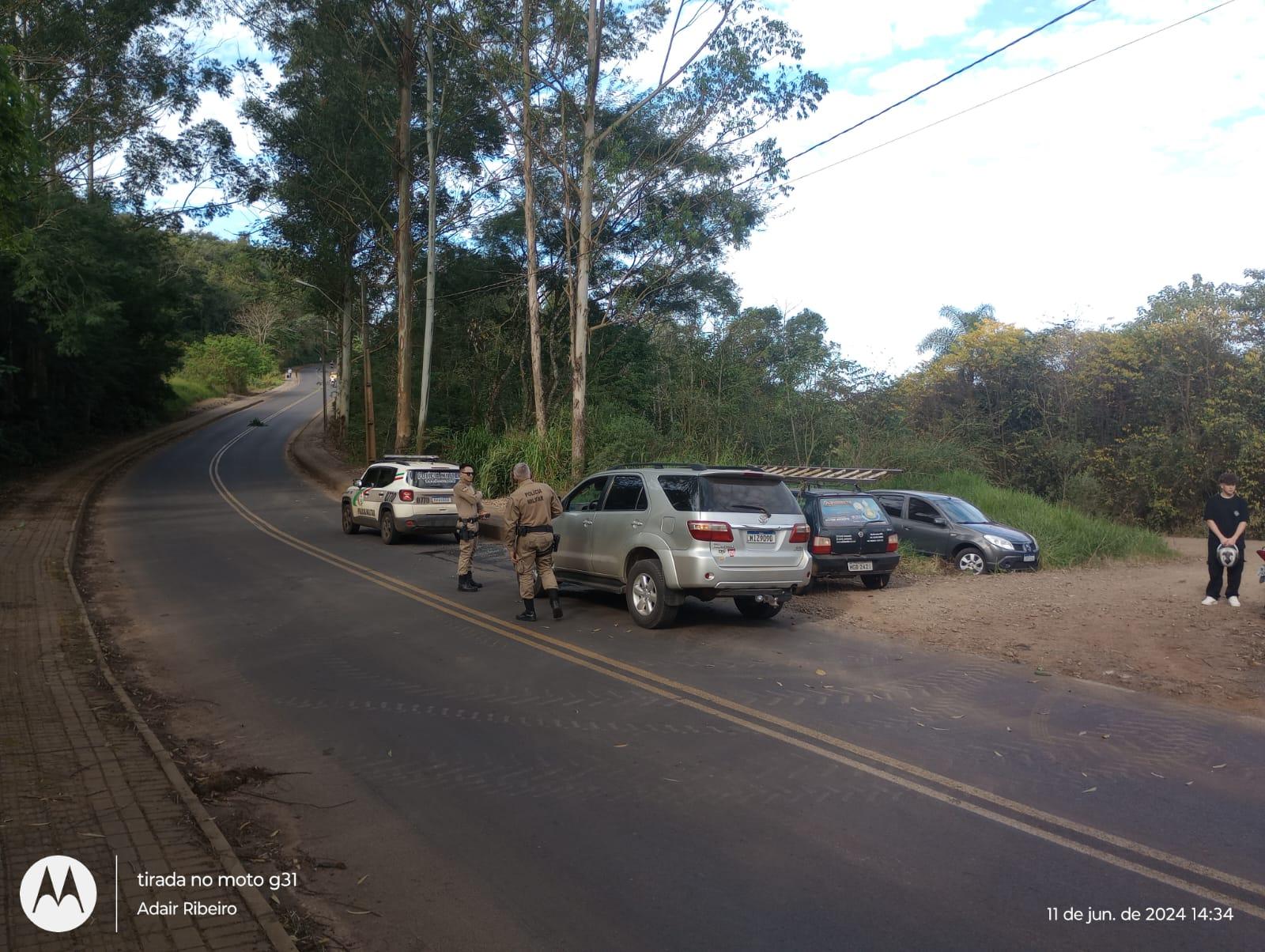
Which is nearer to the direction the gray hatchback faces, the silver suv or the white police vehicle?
the silver suv

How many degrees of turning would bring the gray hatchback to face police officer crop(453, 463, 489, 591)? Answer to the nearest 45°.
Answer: approximately 90° to its right

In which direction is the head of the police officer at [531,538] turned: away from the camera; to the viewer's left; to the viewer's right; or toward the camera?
away from the camera

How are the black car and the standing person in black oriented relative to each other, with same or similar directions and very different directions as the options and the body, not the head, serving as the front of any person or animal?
very different directions

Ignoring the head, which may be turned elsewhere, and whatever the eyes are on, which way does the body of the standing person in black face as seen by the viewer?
toward the camera

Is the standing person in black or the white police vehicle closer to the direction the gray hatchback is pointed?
the standing person in black

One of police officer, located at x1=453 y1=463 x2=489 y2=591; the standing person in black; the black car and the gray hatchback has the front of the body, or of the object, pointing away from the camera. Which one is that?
the black car

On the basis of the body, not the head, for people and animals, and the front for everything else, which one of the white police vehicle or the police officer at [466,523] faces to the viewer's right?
the police officer

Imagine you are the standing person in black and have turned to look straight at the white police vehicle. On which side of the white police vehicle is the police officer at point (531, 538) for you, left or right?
left

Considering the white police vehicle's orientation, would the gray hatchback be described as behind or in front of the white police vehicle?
behind

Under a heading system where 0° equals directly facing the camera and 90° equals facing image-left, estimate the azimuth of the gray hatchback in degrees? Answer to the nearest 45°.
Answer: approximately 315°
